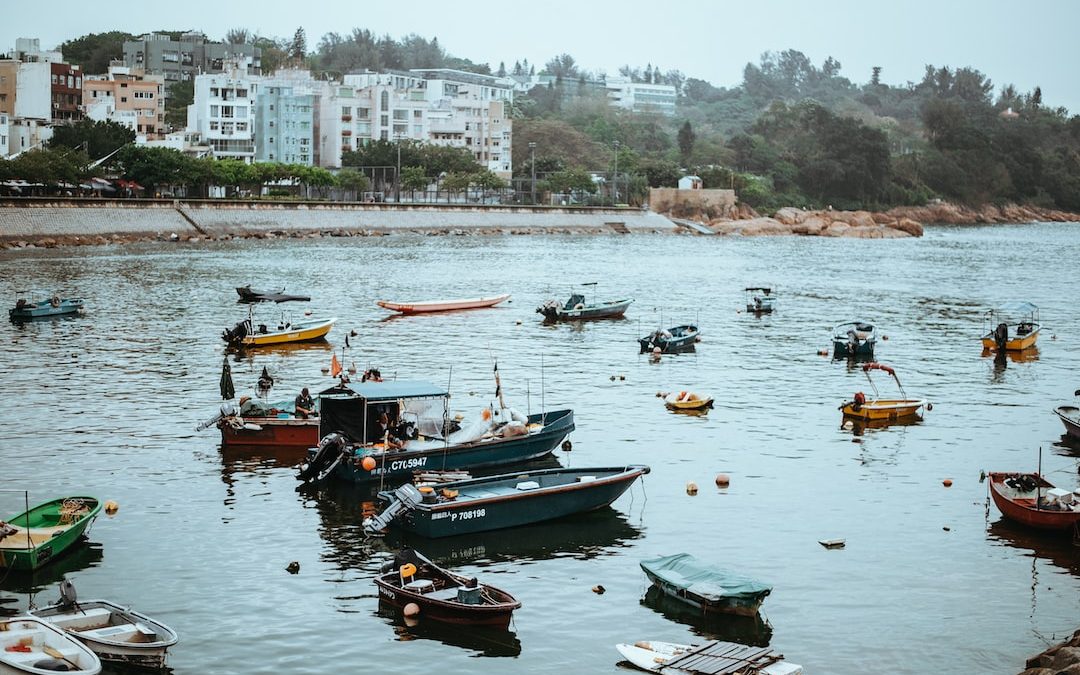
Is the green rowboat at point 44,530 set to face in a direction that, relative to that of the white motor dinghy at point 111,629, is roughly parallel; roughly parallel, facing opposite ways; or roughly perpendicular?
roughly perpendicular

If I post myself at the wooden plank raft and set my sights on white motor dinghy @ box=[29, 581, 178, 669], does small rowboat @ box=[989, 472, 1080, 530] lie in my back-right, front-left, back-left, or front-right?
back-right

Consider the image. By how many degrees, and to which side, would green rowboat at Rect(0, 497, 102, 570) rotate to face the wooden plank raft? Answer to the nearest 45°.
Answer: approximately 90° to its right

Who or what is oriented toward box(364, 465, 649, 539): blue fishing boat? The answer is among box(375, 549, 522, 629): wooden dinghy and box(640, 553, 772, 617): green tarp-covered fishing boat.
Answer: box(640, 553, 772, 617): green tarp-covered fishing boat

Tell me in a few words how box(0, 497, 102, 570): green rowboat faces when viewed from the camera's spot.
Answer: facing away from the viewer and to the right of the viewer

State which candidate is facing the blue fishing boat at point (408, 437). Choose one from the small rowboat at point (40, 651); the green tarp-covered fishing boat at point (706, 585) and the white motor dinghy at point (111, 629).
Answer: the green tarp-covered fishing boat at point (706, 585)

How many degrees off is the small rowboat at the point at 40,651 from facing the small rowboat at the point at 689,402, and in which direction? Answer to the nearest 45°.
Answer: approximately 90° to its left
